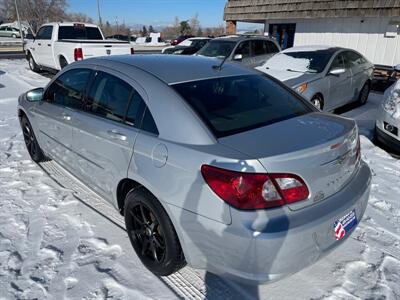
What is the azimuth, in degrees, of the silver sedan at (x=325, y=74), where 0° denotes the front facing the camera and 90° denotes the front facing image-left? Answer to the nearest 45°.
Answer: approximately 45°

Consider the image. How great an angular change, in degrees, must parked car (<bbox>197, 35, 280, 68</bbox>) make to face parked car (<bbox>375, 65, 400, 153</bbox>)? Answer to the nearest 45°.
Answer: approximately 45° to its left

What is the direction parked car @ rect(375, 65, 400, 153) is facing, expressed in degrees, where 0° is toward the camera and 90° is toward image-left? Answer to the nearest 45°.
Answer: approximately 45°

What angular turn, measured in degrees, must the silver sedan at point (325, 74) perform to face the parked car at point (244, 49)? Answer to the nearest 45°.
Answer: approximately 90° to its right

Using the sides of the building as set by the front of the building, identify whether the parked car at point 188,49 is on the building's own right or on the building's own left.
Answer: on the building's own right

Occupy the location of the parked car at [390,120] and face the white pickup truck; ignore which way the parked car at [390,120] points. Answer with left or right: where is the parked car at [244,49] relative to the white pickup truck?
right

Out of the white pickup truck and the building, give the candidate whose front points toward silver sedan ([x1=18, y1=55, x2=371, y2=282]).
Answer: the building

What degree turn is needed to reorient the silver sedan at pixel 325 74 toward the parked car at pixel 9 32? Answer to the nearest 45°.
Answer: approximately 90° to its right

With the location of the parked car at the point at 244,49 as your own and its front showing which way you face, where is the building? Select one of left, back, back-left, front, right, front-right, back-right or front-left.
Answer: back

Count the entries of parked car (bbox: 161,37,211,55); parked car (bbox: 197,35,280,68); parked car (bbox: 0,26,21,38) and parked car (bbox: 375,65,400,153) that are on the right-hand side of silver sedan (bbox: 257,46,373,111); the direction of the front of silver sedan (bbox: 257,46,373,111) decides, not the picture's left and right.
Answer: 3
